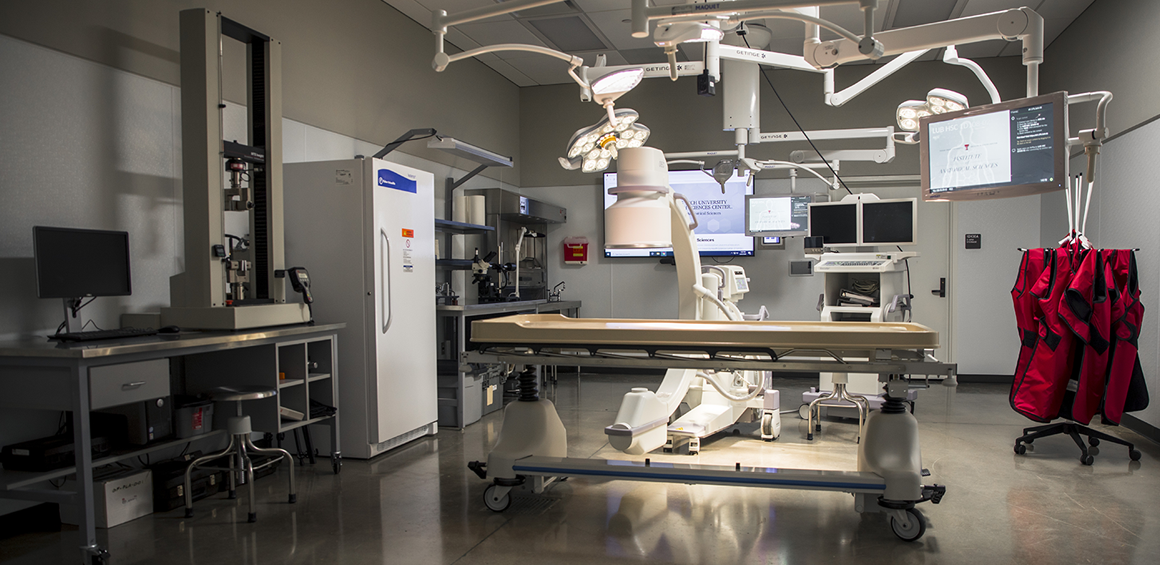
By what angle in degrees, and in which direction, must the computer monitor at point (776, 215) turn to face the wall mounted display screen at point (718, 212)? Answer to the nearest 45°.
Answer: approximately 135° to its right

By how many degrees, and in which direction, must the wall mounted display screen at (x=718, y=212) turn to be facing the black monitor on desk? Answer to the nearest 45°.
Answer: approximately 45° to its right

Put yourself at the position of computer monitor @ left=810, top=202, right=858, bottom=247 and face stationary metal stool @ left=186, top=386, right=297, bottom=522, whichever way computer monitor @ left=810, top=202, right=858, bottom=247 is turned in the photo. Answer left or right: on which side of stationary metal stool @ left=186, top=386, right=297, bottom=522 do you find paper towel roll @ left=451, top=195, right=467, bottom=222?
right

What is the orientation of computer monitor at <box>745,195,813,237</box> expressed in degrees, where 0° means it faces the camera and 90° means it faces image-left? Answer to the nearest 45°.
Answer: approximately 0°

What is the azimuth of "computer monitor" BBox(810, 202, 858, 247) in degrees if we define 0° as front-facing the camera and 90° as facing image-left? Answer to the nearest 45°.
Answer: approximately 0°

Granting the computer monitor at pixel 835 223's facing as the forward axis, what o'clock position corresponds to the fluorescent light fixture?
The fluorescent light fixture is roughly at 2 o'clock from the computer monitor.

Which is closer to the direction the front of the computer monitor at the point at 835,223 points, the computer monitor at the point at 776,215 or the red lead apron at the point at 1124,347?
the red lead apron

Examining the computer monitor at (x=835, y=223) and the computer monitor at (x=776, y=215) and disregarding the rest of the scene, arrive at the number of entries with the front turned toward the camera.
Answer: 2

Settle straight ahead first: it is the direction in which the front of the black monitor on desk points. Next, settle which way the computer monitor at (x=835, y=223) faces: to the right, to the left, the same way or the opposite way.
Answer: to the right
